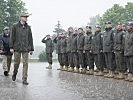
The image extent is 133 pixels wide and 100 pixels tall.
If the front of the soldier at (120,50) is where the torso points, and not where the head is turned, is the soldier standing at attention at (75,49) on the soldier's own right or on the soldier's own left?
on the soldier's own right

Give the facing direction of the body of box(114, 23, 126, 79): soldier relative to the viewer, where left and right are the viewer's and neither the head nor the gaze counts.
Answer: facing the viewer and to the left of the viewer

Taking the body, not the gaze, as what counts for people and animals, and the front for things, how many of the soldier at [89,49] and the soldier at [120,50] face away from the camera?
0

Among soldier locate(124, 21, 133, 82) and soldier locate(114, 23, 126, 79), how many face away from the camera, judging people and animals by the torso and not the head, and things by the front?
0

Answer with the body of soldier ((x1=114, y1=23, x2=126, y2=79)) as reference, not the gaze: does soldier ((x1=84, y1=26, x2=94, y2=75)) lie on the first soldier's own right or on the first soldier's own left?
on the first soldier's own right

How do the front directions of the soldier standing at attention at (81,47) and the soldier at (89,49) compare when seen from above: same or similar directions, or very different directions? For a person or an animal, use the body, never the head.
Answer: same or similar directions

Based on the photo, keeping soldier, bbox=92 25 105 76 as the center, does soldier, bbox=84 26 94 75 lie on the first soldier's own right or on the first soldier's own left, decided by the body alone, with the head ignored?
on the first soldier's own right

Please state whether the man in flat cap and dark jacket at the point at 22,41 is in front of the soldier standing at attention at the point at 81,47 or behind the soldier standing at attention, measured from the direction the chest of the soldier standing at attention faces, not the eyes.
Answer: in front
